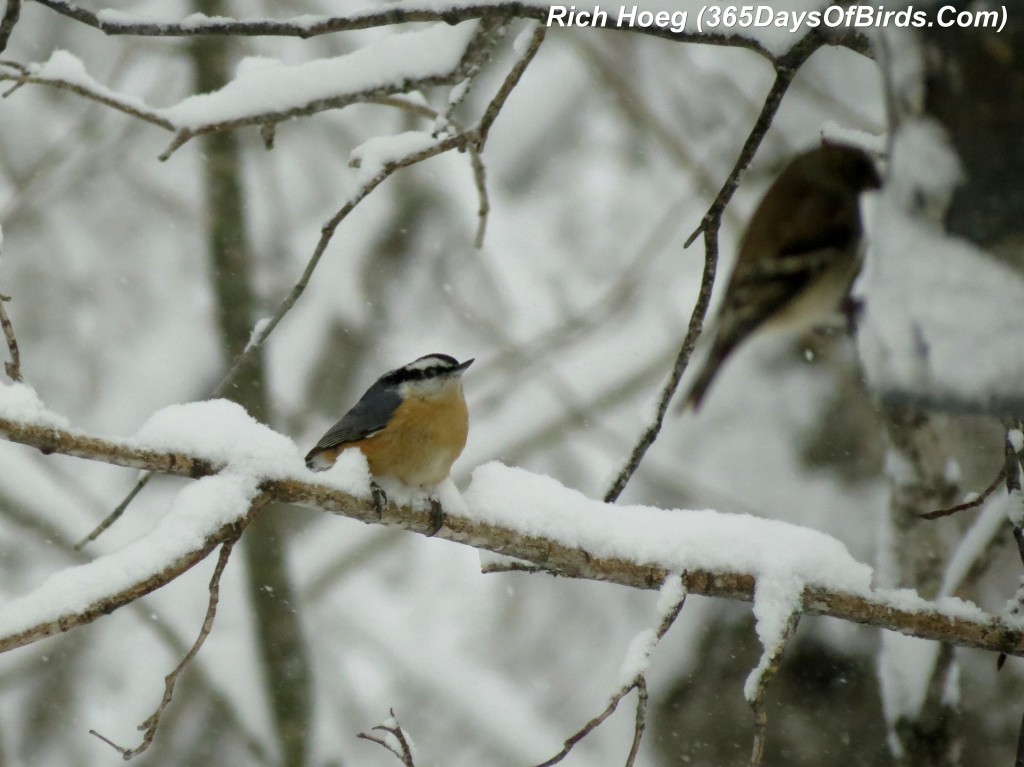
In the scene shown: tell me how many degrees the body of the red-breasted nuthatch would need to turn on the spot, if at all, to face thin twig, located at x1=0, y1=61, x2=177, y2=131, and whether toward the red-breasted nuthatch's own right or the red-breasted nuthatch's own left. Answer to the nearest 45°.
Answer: approximately 90° to the red-breasted nuthatch's own right

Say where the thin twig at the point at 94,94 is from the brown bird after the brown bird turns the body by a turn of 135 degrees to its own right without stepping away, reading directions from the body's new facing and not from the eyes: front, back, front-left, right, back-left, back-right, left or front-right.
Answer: front

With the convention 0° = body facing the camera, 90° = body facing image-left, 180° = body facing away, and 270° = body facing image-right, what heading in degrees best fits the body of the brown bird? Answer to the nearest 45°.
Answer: approximately 270°

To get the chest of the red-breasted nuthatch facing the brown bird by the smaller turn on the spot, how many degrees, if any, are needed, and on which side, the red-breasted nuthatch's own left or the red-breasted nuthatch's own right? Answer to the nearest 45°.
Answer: approximately 45° to the red-breasted nuthatch's own left

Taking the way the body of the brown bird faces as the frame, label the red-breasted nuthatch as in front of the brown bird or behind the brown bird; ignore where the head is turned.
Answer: behind

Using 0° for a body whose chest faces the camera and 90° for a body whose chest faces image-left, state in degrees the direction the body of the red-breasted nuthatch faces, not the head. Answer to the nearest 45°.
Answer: approximately 315°
